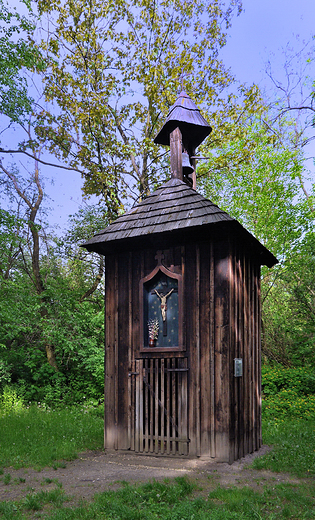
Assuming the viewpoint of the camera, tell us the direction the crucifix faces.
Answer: facing the viewer

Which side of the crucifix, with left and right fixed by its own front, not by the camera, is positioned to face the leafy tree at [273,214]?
back
